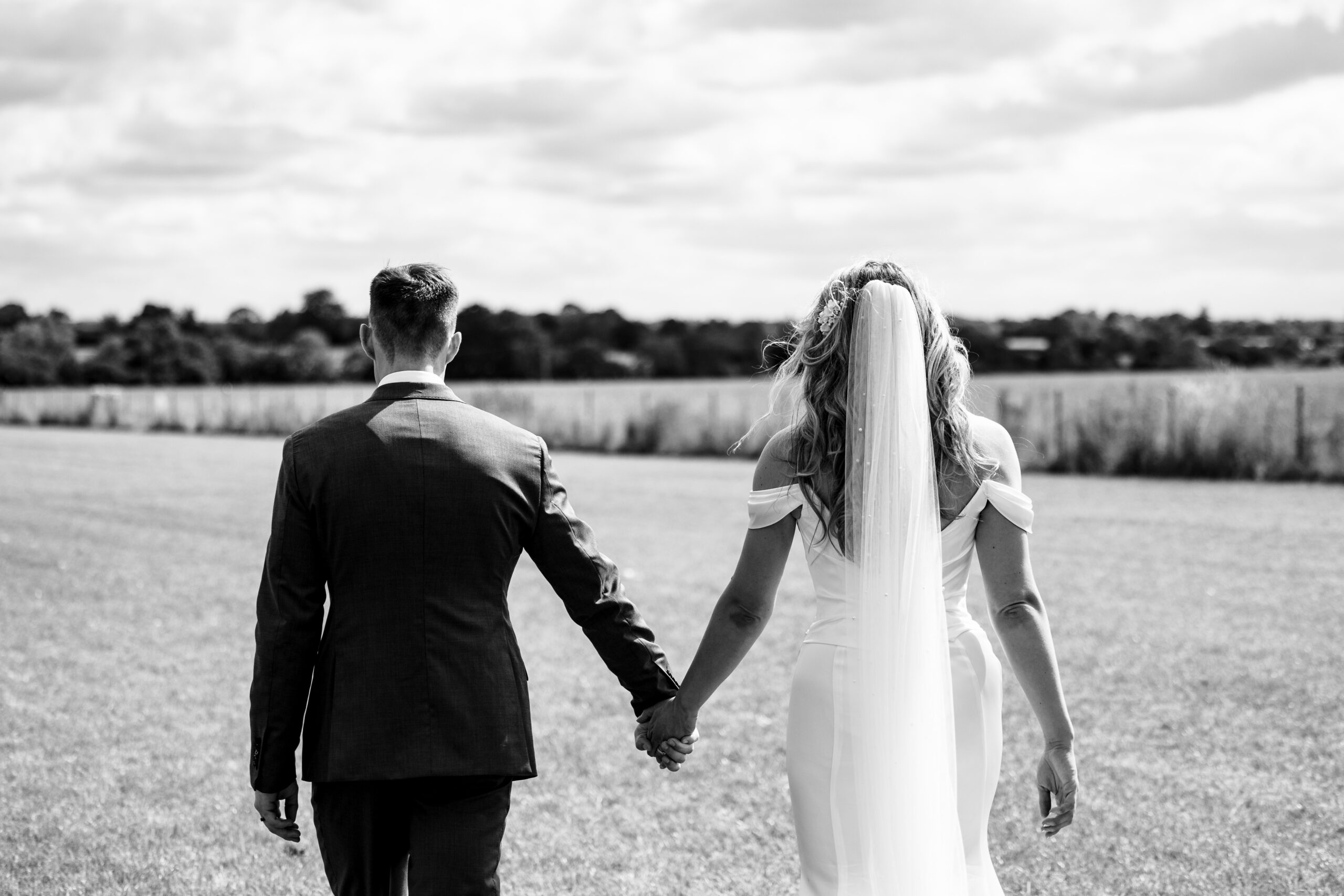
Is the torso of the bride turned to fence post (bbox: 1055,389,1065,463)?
yes

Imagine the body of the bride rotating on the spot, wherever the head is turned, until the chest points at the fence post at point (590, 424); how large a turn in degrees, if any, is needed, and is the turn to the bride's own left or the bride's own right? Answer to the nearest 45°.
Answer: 0° — they already face it

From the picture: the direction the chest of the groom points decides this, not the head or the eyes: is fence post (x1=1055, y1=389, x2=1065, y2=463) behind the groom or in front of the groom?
in front

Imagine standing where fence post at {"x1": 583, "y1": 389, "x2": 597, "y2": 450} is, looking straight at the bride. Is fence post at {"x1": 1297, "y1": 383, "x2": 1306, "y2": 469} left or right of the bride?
left

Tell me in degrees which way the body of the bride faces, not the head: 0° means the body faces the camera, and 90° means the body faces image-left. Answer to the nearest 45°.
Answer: approximately 180°

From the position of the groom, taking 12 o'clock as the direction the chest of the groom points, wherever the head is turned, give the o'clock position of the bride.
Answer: The bride is roughly at 3 o'clock from the groom.

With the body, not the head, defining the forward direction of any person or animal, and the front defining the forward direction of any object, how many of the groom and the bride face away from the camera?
2

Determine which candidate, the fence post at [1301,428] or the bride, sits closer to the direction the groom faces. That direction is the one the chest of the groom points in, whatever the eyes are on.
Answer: the fence post

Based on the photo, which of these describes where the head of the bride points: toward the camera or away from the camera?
away from the camera

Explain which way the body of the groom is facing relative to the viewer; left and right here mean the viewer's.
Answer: facing away from the viewer
